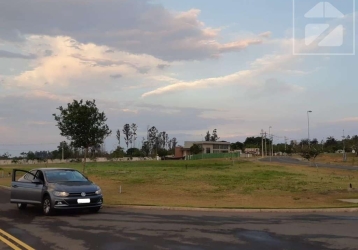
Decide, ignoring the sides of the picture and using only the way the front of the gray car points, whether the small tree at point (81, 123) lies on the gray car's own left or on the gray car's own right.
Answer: on the gray car's own left

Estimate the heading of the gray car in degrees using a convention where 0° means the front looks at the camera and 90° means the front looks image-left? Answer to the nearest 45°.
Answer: approximately 315°
